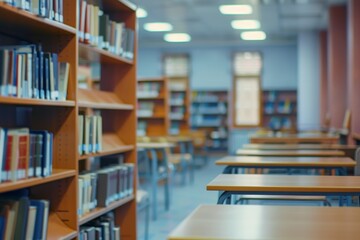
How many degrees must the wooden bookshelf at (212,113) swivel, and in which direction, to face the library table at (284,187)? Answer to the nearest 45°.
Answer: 0° — it already faces it

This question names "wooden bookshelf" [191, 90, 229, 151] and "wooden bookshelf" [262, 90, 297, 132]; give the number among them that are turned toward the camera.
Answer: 2

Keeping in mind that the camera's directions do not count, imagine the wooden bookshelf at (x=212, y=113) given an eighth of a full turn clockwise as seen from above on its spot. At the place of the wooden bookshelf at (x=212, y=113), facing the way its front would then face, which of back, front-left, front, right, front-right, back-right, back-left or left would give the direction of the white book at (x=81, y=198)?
front-left

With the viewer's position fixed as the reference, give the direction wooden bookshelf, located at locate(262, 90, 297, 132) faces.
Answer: facing the viewer

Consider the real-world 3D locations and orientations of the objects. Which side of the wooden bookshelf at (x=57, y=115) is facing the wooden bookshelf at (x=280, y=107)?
left

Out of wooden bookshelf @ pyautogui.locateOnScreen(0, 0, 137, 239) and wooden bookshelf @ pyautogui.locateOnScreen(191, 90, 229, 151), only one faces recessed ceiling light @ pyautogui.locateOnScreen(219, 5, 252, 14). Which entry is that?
wooden bookshelf @ pyautogui.locateOnScreen(191, 90, 229, 151)

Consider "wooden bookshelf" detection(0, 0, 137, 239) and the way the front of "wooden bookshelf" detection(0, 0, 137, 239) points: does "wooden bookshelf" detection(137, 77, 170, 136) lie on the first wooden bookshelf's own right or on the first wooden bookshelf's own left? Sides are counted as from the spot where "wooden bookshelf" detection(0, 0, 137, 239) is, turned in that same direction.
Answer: on the first wooden bookshelf's own left

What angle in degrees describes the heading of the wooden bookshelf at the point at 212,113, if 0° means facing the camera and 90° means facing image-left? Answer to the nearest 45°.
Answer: approximately 0°

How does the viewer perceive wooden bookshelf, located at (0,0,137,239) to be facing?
facing the viewer and to the right of the viewer

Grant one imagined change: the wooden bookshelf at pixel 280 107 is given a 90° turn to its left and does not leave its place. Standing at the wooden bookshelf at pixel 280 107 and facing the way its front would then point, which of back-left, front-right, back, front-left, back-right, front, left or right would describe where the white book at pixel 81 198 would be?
right

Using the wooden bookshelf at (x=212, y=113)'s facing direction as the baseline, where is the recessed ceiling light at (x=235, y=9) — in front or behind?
in front

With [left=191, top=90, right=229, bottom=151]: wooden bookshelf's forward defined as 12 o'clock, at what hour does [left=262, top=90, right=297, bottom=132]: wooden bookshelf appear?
[left=262, top=90, right=297, bottom=132]: wooden bookshelf is roughly at 9 o'clock from [left=191, top=90, right=229, bottom=151]: wooden bookshelf.
